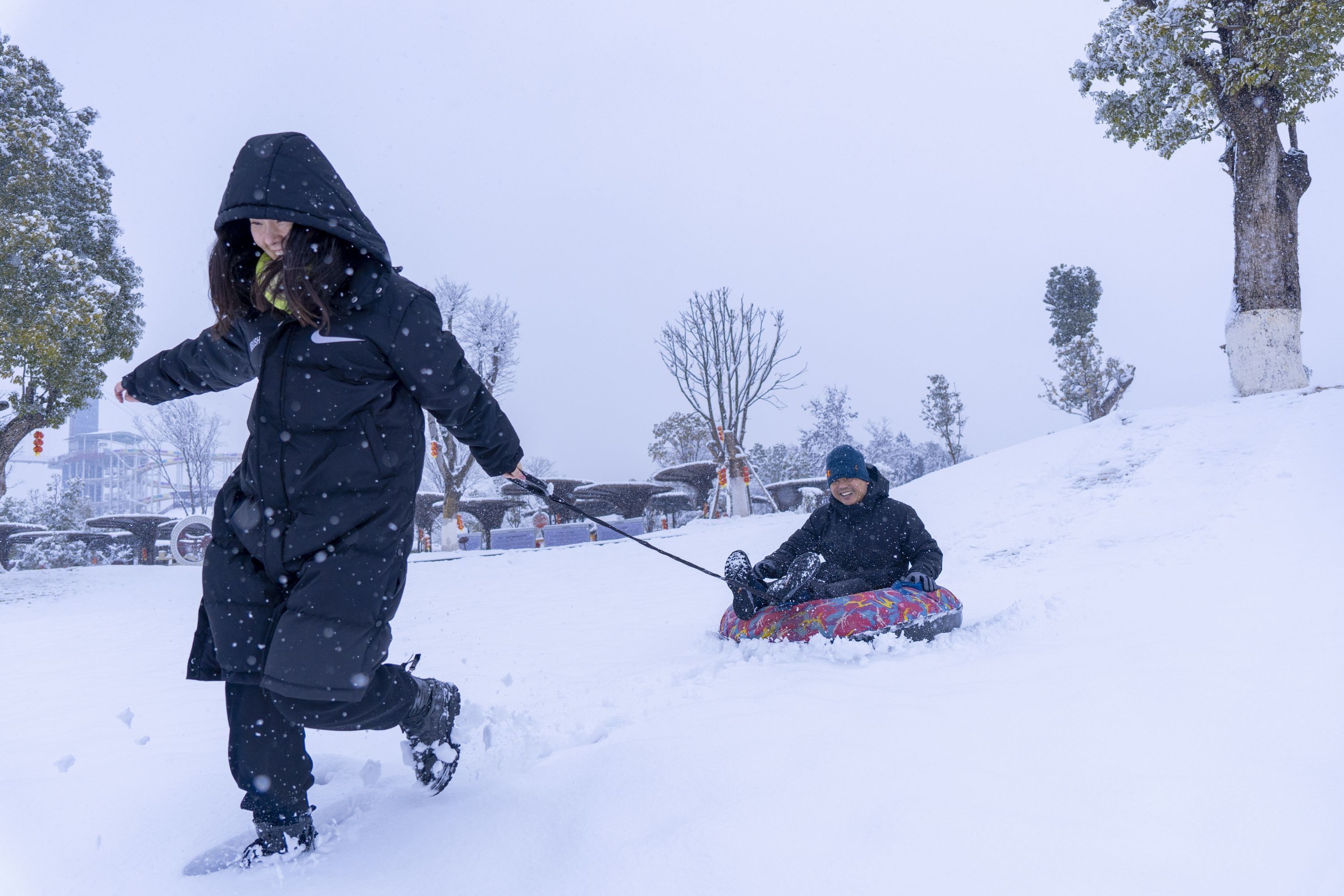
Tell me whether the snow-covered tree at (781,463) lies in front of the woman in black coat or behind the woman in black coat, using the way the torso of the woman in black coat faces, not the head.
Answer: behind

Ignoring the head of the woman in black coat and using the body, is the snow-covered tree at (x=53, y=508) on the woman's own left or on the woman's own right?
on the woman's own right

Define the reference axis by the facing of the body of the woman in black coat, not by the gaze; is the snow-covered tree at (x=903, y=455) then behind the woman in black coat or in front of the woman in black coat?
behind

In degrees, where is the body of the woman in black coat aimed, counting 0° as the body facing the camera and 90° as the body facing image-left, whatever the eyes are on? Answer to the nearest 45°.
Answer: approximately 45°

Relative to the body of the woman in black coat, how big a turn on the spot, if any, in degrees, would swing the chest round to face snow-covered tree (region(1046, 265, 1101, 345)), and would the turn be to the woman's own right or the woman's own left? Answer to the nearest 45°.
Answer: approximately 180°

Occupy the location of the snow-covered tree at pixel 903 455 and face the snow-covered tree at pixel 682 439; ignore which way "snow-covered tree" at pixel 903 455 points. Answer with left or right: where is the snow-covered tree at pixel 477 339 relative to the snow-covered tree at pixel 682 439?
left

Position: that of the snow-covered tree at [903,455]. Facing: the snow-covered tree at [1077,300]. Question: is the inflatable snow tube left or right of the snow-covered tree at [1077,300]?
right

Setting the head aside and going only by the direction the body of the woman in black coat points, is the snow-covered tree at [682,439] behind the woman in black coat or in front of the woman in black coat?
behind

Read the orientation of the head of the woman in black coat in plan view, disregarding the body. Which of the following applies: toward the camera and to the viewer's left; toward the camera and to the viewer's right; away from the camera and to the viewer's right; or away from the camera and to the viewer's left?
toward the camera and to the viewer's left

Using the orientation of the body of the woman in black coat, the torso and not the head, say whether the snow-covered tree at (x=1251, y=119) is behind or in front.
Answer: behind

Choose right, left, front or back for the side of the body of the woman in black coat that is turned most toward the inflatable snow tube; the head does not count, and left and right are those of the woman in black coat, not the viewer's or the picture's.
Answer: back

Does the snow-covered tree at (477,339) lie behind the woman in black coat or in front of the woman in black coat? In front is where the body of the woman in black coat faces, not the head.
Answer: behind
